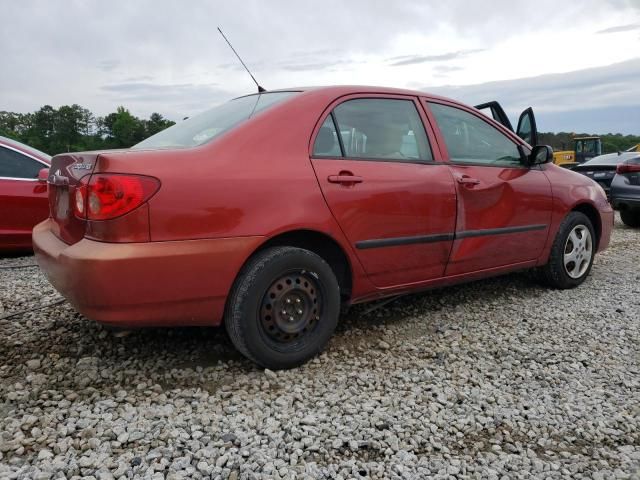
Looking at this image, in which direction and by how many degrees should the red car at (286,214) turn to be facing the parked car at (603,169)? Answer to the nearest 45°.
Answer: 0° — it already faces it

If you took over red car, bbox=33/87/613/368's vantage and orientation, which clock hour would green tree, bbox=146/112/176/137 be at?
The green tree is roughly at 10 o'clock from the red car.

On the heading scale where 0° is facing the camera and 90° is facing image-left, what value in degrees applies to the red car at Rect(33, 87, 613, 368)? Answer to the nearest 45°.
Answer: approximately 225°

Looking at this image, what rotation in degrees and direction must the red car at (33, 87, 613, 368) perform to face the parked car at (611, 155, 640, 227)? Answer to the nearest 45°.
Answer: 0° — it already faces it
